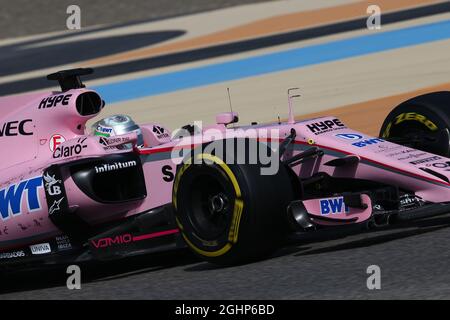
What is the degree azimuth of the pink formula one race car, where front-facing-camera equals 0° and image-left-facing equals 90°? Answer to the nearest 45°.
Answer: approximately 315°
